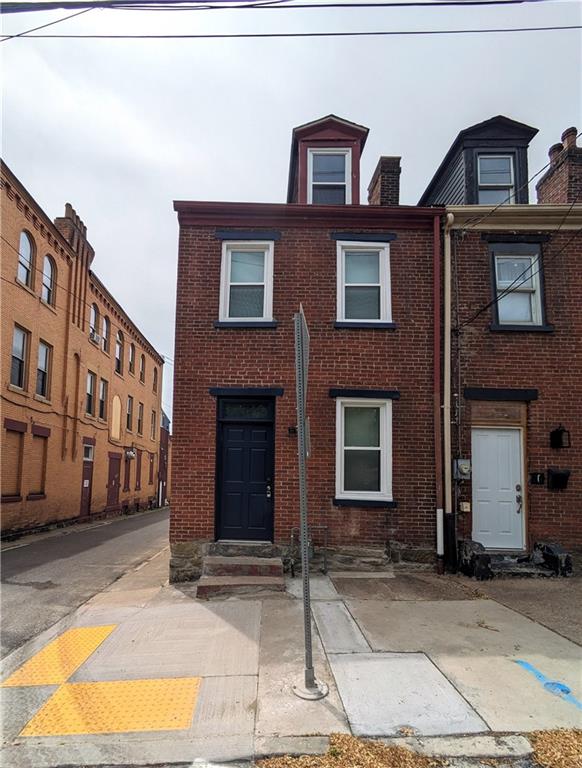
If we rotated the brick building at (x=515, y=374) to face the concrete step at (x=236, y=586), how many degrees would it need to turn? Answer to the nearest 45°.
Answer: approximately 45° to its right

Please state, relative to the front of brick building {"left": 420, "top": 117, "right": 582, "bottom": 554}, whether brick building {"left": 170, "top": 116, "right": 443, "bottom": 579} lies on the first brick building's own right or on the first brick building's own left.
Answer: on the first brick building's own right

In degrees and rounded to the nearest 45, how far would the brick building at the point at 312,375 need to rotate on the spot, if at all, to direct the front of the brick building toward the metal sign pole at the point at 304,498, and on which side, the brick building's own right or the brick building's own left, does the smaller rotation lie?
0° — it already faces it

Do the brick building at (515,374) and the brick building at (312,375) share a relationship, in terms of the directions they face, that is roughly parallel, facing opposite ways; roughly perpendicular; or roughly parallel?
roughly parallel

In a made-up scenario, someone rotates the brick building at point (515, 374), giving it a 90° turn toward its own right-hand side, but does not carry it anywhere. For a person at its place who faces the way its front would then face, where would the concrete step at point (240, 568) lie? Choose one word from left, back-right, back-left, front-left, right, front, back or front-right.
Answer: front-left

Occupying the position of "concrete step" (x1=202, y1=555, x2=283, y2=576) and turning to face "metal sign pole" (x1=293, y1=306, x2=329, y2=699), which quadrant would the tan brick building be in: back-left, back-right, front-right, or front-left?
back-right

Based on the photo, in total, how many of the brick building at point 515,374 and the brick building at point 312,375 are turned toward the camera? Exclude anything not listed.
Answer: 2

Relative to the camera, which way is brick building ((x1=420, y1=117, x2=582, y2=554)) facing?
toward the camera

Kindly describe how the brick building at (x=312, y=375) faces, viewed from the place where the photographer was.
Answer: facing the viewer

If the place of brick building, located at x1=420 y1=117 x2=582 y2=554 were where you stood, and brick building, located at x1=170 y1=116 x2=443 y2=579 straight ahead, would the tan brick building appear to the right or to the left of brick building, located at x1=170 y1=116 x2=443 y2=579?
right
